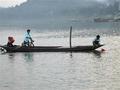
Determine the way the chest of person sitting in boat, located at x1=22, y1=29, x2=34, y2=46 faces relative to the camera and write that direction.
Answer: to the viewer's right
